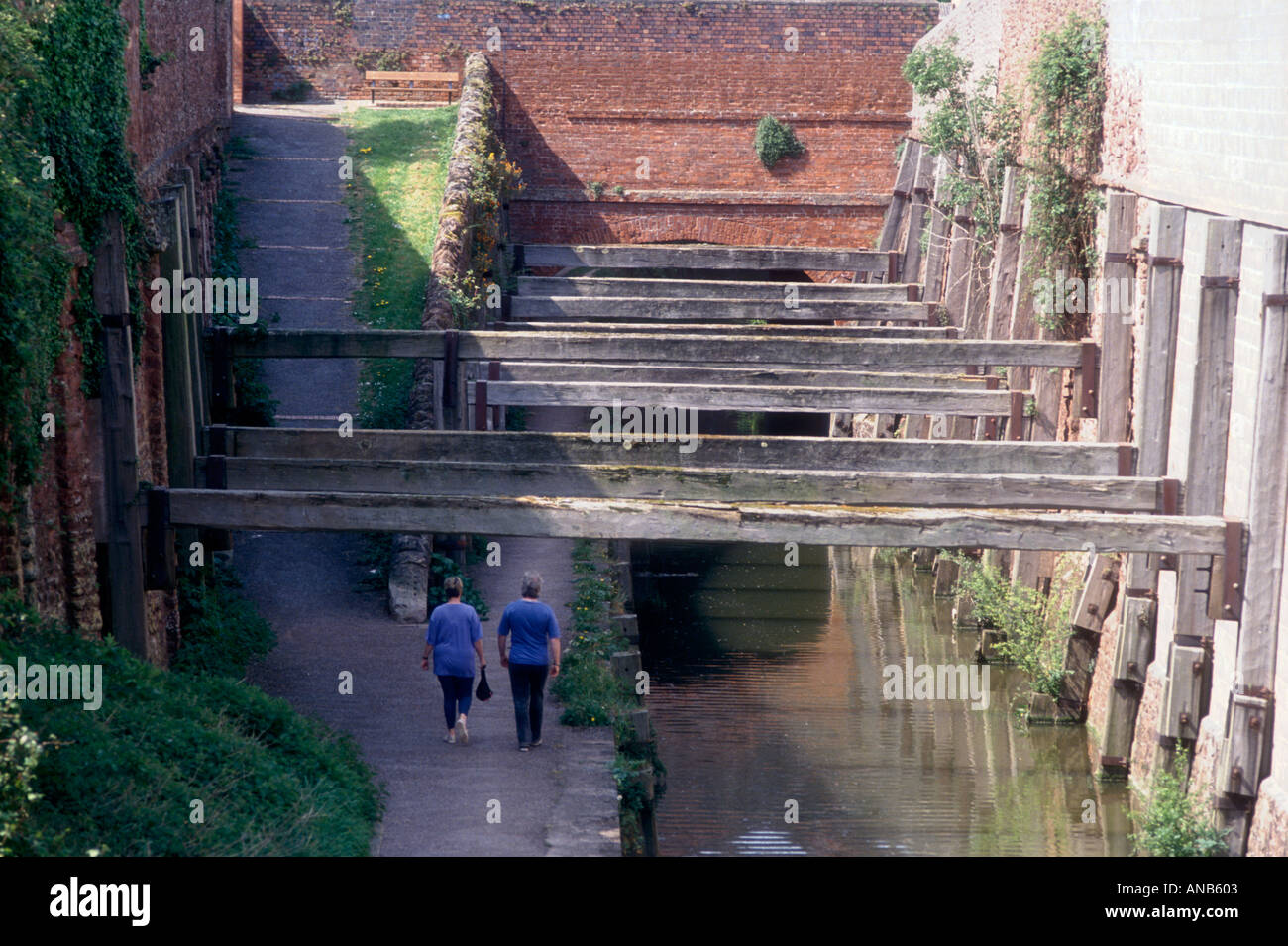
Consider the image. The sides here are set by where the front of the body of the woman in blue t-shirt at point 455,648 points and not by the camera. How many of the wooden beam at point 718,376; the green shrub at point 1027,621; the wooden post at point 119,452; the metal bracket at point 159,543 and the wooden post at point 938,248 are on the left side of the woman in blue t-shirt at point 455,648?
2

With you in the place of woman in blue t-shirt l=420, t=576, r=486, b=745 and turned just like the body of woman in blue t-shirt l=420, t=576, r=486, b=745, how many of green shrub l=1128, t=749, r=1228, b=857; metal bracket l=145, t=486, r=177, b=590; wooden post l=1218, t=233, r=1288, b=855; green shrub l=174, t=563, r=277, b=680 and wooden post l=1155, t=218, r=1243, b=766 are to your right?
3

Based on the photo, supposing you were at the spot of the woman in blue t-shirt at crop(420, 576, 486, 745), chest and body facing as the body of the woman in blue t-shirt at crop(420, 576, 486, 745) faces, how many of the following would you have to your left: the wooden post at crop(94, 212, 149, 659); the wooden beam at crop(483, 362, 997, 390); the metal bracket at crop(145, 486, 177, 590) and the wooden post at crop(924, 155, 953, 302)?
2

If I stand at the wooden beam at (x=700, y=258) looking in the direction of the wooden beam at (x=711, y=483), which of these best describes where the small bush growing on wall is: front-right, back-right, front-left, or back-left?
back-left

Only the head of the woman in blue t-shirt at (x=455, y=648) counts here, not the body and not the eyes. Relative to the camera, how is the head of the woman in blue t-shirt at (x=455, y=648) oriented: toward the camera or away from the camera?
away from the camera

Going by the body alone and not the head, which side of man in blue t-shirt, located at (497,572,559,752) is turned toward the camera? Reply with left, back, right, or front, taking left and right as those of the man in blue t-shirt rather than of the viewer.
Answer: back

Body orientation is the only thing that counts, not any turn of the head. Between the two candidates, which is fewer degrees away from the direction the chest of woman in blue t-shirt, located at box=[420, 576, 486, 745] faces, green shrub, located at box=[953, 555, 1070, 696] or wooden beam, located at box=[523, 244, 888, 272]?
the wooden beam

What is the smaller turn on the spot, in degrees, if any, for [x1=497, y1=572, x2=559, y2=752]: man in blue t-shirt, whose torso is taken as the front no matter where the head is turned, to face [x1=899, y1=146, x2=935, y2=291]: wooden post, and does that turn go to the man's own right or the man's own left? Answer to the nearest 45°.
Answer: approximately 45° to the man's own right

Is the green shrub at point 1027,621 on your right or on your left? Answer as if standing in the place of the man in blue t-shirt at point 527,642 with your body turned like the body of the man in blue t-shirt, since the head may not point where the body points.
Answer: on your right

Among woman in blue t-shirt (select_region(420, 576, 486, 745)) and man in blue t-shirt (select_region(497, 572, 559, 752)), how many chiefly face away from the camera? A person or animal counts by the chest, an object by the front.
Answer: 2

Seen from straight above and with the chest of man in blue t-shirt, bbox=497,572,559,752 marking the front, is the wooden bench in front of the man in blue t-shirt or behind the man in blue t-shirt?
in front

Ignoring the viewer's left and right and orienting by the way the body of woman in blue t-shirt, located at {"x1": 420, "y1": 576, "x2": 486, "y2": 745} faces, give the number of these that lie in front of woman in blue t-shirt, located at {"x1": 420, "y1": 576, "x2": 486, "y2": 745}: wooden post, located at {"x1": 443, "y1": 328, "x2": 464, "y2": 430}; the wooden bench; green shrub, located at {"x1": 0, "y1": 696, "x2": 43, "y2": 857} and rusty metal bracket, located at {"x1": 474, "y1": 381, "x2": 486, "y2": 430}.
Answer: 3

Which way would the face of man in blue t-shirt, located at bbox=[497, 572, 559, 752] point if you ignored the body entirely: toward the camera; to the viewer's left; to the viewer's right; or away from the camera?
away from the camera

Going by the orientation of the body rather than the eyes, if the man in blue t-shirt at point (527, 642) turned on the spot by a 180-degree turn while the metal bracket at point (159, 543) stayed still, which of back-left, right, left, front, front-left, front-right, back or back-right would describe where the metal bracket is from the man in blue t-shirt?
right

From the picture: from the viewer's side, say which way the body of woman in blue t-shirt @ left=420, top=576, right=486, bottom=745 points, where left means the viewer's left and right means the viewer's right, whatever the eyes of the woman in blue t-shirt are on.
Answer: facing away from the viewer
